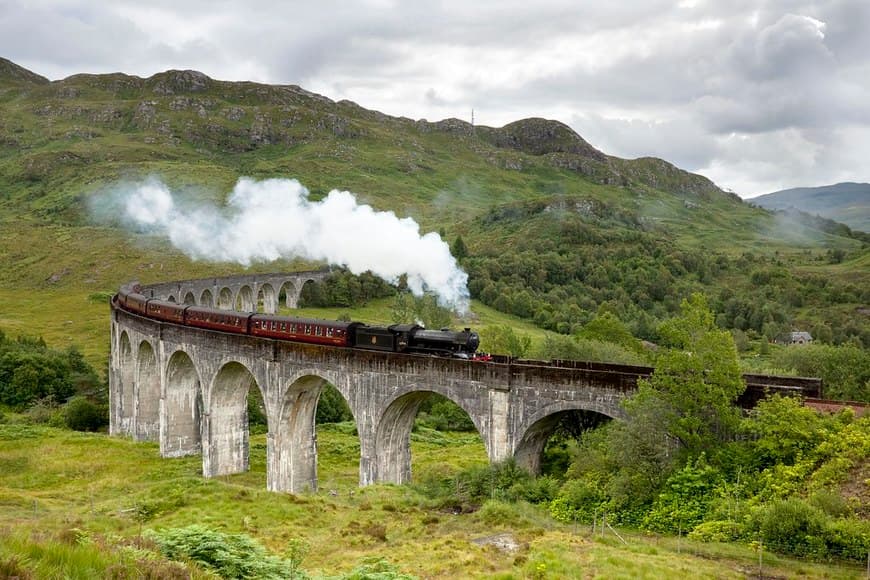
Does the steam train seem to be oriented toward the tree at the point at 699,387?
yes

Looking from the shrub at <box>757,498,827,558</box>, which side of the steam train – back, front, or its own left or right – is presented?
front

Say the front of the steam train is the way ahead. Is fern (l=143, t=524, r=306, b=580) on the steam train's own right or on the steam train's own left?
on the steam train's own right

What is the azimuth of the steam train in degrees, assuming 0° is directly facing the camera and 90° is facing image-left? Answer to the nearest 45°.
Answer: approximately 315°

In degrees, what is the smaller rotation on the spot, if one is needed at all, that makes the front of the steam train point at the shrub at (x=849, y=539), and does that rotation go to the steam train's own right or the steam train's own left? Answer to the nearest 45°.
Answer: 0° — it already faces it

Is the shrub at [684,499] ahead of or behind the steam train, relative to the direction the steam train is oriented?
ahead

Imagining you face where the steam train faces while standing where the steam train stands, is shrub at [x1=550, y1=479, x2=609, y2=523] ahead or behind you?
ahead
